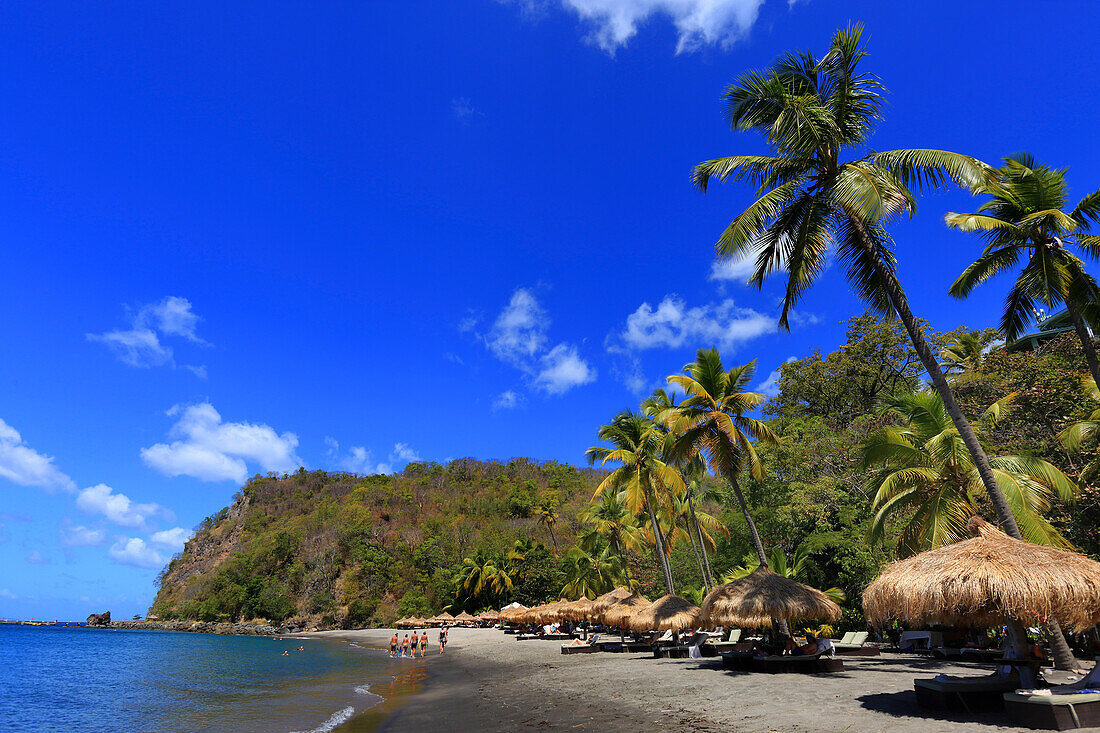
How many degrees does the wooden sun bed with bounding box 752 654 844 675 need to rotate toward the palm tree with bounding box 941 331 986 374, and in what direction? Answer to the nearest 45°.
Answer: approximately 135° to its right

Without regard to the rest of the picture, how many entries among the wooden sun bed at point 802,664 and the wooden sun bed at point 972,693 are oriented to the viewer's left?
2

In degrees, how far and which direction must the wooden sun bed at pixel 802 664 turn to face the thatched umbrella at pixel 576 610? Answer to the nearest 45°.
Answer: approximately 45° to its right

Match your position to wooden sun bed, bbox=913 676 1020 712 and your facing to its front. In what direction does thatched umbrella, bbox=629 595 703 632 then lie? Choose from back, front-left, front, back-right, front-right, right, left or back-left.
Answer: front-right

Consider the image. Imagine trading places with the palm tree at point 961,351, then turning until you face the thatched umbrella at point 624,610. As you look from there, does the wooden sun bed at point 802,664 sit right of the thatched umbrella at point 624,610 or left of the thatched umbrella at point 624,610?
left

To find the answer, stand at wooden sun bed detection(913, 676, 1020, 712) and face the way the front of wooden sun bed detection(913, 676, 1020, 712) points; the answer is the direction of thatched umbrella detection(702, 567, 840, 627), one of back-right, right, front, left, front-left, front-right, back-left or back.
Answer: front-right

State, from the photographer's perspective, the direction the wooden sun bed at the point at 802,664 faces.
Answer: facing to the left of the viewer

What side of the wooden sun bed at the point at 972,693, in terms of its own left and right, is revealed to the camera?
left

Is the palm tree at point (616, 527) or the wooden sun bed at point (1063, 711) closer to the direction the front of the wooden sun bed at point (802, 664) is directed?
the palm tree
